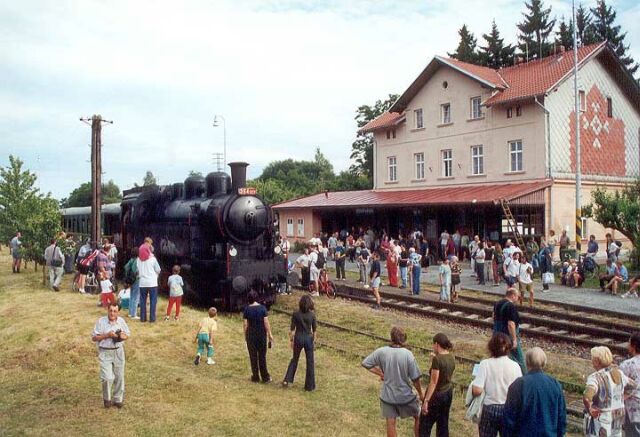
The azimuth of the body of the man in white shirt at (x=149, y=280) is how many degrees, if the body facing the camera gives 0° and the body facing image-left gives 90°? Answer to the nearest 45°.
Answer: approximately 180°

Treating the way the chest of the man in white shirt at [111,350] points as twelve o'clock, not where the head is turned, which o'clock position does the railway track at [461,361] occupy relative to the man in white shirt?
The railway track is roughly at 9 o'clock from the man in white shirt.

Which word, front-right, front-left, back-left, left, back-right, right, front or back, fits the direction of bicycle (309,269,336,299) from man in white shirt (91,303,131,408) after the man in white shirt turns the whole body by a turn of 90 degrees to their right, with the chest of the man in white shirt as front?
back-right

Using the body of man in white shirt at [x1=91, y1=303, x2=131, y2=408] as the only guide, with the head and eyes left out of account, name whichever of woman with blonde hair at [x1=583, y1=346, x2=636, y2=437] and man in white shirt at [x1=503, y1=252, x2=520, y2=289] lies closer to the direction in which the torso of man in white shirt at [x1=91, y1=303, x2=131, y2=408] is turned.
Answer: the woman with blonde hair

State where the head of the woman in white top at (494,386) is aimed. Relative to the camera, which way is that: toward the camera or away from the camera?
away from the camera

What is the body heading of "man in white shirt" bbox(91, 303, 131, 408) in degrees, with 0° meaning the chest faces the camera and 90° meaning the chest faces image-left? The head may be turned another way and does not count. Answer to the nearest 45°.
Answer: approximately 0°

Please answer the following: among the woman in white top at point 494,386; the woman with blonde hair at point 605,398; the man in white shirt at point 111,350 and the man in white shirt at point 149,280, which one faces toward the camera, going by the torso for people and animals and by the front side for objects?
the man in white shirt at point 111,350

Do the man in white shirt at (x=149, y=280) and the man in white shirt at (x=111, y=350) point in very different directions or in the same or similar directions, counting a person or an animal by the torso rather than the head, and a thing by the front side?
very different directions

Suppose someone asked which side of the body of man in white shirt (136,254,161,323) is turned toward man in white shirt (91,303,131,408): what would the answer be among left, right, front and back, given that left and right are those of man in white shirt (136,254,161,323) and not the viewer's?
back

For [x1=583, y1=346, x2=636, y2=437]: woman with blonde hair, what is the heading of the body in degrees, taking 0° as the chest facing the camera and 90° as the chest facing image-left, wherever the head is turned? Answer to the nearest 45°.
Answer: approximately 135°

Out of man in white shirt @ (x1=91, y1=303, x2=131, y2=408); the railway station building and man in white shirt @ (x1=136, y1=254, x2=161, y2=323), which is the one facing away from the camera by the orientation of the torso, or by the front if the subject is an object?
man in white shirt @ (x1=136, y1=254, x2=161, y2=323)

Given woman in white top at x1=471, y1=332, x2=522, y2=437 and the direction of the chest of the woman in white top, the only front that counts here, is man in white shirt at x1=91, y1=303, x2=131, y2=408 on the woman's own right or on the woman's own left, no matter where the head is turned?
on the woman's own left

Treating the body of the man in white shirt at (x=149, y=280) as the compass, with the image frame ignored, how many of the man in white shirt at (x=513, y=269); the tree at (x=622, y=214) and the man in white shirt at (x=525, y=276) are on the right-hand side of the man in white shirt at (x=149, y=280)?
3

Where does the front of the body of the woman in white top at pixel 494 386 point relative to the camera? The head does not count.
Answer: away from the camera

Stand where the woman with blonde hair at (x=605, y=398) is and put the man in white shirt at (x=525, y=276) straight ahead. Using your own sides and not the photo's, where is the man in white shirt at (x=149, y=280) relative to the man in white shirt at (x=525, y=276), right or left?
left
